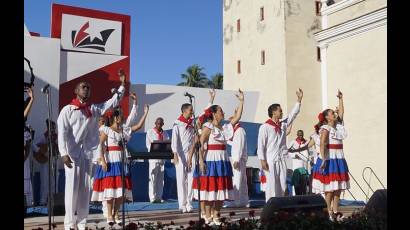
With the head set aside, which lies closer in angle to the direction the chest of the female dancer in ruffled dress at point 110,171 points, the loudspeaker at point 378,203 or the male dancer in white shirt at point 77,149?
the loudspeaker

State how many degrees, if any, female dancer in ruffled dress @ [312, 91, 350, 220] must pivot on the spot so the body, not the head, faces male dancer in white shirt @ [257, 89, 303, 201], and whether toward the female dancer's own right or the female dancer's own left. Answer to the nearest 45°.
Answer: approximately 135° to the female dancer's own right

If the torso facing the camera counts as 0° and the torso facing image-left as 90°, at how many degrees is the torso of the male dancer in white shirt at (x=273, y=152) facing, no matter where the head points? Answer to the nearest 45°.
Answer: approximately 315°

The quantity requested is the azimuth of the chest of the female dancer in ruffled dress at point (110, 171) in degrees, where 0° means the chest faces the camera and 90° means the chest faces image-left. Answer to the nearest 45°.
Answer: approximately 315°

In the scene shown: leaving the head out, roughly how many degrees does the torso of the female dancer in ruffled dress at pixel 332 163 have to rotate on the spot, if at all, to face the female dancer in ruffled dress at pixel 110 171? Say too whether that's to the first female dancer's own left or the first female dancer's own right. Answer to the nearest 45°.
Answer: approximately 135° to the first female dancer's own right

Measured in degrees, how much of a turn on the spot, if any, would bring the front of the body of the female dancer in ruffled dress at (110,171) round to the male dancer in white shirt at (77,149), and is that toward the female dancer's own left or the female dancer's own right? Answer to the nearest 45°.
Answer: approximately 45° to the female dancer's own right

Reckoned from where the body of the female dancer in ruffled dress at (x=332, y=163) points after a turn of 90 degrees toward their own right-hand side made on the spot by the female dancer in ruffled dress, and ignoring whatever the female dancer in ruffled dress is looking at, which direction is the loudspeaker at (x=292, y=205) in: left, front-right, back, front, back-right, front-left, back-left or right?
front-left

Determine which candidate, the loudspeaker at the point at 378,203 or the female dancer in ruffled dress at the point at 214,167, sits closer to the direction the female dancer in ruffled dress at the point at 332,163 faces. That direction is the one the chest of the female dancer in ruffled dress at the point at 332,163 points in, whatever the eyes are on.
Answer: the loudspeaker
